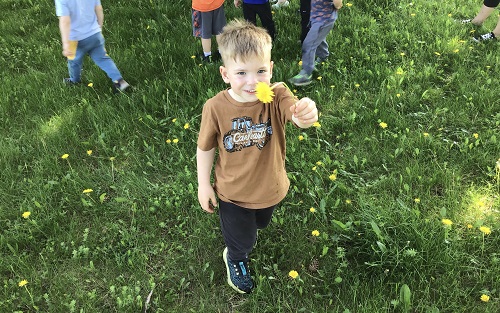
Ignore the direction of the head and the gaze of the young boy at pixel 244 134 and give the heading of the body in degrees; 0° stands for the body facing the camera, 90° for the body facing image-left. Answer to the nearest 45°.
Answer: approximately 0°

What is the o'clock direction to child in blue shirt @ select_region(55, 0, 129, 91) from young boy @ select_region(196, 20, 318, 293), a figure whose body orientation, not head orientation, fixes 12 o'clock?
The child in blue shirt is roughly at 5 o'clock from the young boy.

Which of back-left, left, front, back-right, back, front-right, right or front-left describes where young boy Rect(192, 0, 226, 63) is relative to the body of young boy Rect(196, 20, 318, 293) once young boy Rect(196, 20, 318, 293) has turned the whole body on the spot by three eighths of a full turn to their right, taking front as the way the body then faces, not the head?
front-right

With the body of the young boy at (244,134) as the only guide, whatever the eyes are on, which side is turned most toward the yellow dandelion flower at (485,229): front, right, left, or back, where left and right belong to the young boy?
left

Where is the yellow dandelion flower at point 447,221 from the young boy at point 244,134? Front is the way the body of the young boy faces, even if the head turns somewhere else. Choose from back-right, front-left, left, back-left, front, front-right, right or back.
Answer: left

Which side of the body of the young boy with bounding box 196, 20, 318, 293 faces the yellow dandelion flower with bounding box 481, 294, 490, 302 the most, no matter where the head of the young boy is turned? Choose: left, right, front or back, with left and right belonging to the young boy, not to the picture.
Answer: left
